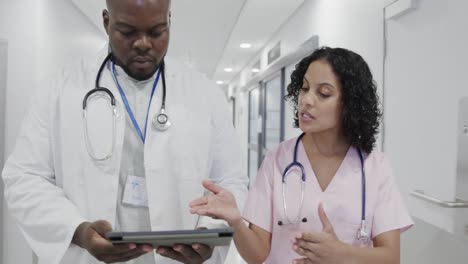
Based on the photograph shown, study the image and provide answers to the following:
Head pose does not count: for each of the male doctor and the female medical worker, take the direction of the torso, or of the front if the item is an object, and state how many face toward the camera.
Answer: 2

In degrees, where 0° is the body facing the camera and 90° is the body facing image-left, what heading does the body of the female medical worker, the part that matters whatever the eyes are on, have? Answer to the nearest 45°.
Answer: approximately 0°

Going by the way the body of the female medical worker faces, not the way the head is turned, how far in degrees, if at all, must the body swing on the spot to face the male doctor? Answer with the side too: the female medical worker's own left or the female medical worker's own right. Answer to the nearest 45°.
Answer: approximately 90° to the female medical worker's own right

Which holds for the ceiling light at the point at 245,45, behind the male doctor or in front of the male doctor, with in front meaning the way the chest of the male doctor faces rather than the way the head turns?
behind

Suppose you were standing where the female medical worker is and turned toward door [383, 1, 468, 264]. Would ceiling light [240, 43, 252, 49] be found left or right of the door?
left

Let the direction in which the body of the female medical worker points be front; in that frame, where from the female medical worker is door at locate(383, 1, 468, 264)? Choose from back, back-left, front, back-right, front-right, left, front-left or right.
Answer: back-left

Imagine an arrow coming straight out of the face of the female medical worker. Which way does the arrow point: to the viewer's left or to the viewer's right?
to the viewer's left
